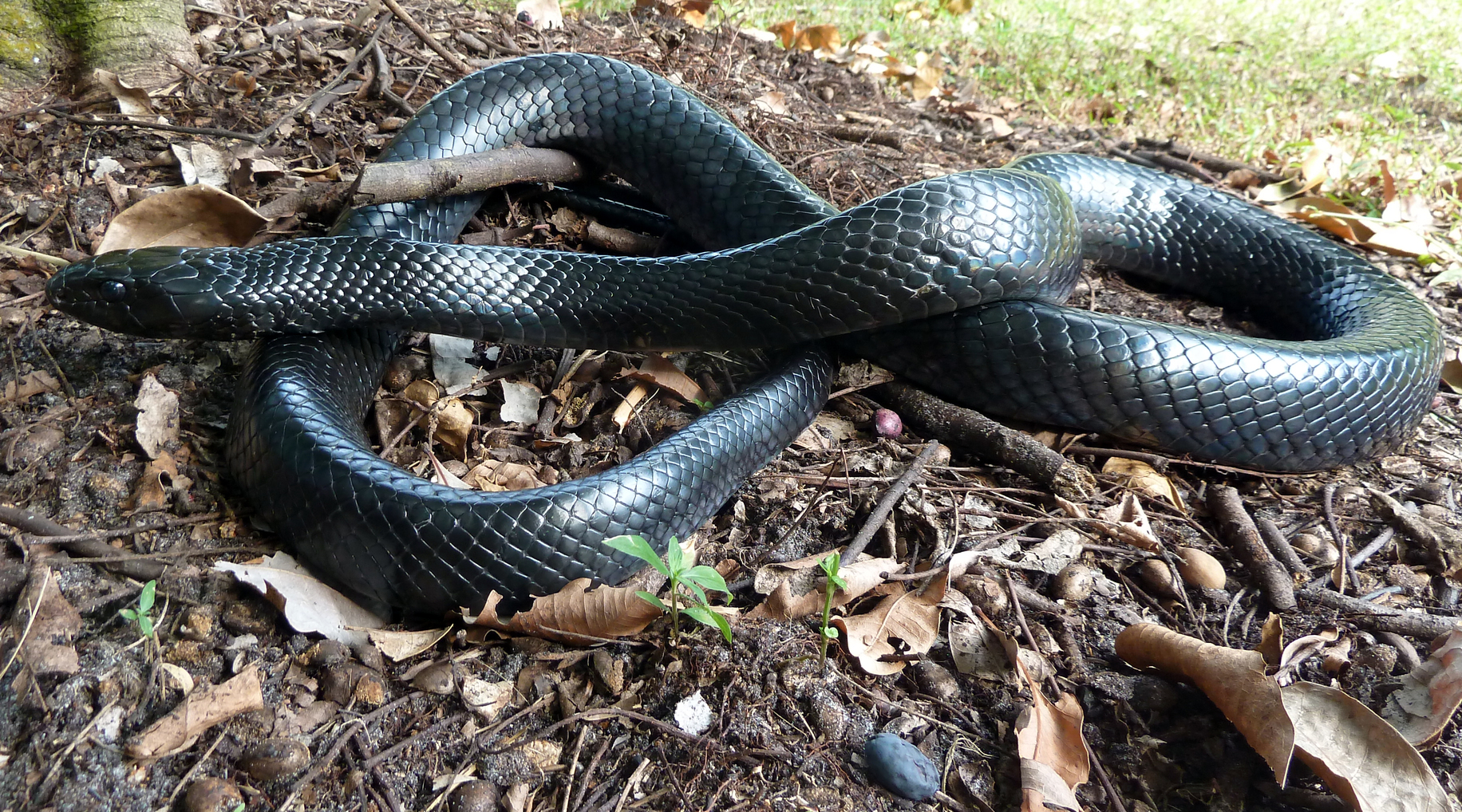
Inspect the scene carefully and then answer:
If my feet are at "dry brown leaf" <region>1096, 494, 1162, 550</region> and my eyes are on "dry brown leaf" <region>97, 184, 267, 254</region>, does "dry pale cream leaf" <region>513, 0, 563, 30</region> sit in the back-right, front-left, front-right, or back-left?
front-right

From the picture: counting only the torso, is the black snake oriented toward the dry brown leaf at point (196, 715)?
no

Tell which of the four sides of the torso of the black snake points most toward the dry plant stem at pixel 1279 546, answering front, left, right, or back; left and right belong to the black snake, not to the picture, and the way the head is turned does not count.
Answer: back

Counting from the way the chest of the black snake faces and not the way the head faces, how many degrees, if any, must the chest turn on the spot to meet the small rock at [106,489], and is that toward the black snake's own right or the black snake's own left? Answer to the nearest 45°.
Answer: approximately 45° to the black snake's own left

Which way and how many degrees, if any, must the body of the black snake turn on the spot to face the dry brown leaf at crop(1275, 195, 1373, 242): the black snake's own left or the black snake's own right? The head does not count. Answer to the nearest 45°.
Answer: approximately 135° to the black snake's own right

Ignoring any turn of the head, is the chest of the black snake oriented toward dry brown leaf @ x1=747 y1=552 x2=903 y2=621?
no

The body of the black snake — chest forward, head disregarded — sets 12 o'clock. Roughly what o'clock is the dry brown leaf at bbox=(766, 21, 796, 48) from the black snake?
The dry brown leaf is roughly at 3 o'clock from the black snake.

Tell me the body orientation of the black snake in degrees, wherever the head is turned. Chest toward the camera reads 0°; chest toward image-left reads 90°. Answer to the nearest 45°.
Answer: approximately 90°

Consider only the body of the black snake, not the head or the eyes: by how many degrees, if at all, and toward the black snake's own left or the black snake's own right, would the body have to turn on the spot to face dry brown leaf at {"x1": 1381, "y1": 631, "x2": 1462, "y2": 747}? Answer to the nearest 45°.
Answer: approximately 135° to the black snake's own left

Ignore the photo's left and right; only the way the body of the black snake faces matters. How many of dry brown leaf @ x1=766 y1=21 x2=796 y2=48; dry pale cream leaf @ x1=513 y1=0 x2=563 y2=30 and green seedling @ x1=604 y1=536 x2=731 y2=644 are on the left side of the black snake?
1

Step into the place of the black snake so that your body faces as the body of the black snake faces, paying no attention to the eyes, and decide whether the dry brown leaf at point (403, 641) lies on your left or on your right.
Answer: on your left

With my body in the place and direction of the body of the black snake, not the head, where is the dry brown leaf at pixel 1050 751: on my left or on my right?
on my left

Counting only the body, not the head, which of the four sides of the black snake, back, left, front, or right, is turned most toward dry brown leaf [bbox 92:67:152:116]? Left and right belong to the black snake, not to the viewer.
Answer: front

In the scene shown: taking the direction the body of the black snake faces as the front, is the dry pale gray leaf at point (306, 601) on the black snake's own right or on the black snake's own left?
on the black snake's own left

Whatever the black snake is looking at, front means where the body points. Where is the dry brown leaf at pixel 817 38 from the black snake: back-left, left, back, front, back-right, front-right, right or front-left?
right

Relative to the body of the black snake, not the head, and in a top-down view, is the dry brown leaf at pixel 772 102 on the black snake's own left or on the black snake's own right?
on the black snake's own right

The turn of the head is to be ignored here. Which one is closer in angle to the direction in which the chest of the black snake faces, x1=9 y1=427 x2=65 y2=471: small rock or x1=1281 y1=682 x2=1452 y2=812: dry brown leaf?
the small rock

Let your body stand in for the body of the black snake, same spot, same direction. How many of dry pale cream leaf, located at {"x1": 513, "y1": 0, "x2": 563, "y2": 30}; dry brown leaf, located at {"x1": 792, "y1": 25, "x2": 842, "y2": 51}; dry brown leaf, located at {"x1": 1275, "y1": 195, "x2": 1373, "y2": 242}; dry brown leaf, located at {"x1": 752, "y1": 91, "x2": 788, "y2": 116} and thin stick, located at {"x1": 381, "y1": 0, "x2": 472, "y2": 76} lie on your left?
0

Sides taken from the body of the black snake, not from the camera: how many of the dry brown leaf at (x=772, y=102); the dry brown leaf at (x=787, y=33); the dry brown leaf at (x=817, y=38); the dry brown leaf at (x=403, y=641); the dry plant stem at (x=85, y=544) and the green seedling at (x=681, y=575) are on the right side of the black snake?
3

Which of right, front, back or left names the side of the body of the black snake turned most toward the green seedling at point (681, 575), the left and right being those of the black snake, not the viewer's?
left

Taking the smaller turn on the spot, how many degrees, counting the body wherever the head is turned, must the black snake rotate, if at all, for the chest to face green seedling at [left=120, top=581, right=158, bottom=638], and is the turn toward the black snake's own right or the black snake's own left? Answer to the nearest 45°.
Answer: approximately 45° to the black snake's own left

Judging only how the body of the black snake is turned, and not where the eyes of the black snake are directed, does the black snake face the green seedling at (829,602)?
no
